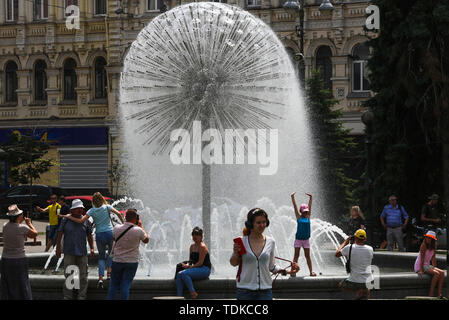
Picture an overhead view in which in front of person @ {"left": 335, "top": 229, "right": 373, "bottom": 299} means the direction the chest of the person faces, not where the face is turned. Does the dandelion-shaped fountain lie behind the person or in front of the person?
in front

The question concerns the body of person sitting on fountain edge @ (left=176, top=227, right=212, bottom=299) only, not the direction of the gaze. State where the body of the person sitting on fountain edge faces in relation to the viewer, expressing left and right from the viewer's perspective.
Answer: facing the viewer and to the left of the viewer

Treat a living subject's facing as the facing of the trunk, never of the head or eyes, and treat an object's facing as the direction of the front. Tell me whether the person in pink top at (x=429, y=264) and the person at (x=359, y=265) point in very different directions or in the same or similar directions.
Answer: very different directions

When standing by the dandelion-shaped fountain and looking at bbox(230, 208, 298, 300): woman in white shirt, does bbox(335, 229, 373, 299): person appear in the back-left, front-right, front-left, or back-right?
front-left

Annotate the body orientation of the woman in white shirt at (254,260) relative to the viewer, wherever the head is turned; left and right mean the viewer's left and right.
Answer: facing the viewer

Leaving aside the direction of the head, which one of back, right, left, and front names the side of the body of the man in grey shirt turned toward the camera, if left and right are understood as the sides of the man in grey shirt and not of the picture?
front

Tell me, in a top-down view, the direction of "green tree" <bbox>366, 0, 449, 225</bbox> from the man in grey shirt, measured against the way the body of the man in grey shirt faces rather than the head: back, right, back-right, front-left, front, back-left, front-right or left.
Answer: back-left

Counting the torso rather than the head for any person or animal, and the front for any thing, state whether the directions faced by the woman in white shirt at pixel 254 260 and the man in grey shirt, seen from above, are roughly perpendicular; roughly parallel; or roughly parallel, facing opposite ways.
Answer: roughly parallel
